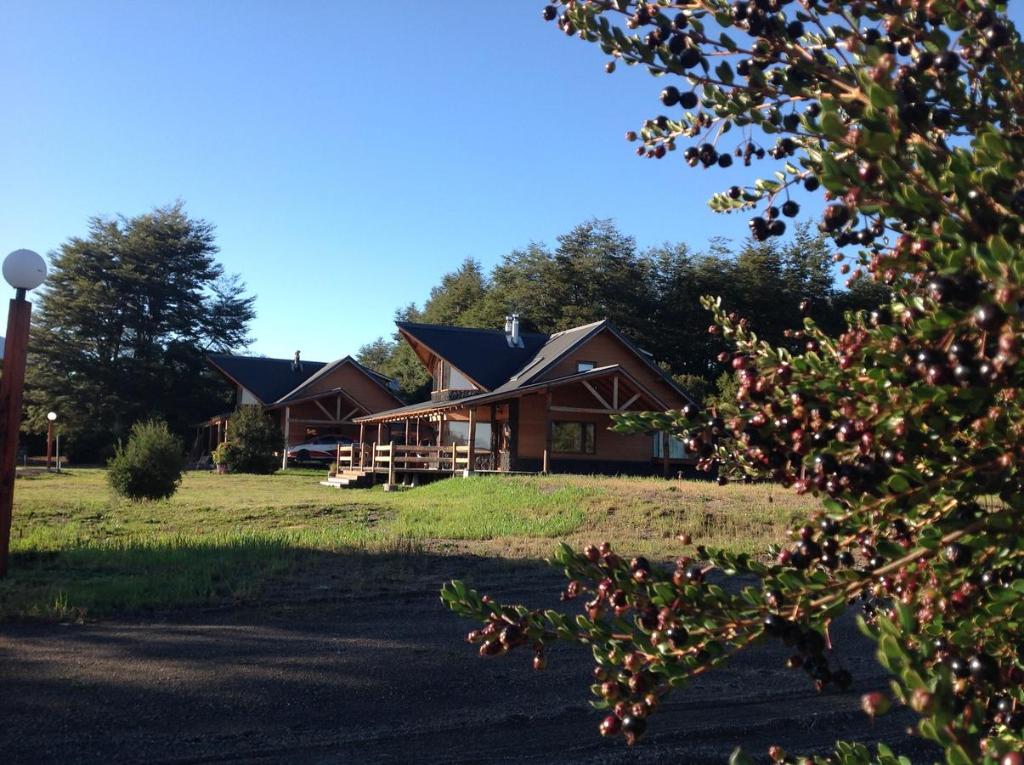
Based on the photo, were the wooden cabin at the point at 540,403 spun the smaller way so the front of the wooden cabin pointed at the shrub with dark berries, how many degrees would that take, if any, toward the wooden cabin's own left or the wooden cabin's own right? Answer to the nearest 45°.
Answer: approximately 45° to the wooden cabin's own left

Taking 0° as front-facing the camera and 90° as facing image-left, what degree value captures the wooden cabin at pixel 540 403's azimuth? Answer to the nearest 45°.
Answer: approximately 45°

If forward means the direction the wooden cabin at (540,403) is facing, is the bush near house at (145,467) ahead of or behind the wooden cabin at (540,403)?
ahead

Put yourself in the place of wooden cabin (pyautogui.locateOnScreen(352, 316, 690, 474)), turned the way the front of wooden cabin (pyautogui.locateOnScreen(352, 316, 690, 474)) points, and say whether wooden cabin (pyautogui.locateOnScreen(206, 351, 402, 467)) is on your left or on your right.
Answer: on your right

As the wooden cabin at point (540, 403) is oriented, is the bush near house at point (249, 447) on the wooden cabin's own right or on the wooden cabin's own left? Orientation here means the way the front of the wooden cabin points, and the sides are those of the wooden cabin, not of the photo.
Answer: on the wooden cabin's own right

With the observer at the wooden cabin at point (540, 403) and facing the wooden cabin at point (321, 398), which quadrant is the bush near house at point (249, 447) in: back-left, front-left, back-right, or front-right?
front-left

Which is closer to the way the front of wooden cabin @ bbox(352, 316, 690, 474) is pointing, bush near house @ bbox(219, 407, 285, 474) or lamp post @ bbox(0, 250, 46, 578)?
the lamp post

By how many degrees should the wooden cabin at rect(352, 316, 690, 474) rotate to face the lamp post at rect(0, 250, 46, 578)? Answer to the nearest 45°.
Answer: approximately 45° to its left

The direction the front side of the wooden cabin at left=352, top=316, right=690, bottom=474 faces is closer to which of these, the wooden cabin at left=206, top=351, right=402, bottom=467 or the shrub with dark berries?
the shrub with dark berries
